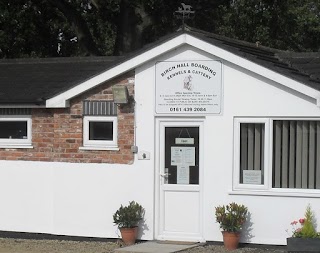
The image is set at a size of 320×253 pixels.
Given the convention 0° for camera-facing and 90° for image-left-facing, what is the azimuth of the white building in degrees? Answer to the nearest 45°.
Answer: approximately 0°

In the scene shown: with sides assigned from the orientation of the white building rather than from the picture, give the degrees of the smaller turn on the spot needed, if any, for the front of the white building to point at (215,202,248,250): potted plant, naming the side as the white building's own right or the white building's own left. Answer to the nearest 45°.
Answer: approximately 45° to the white building's own left

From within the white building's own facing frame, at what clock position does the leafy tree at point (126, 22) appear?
The leafy tree is roughly at 6 o'clock from the white building.

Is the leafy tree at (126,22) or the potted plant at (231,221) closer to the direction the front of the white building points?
the potted plant
